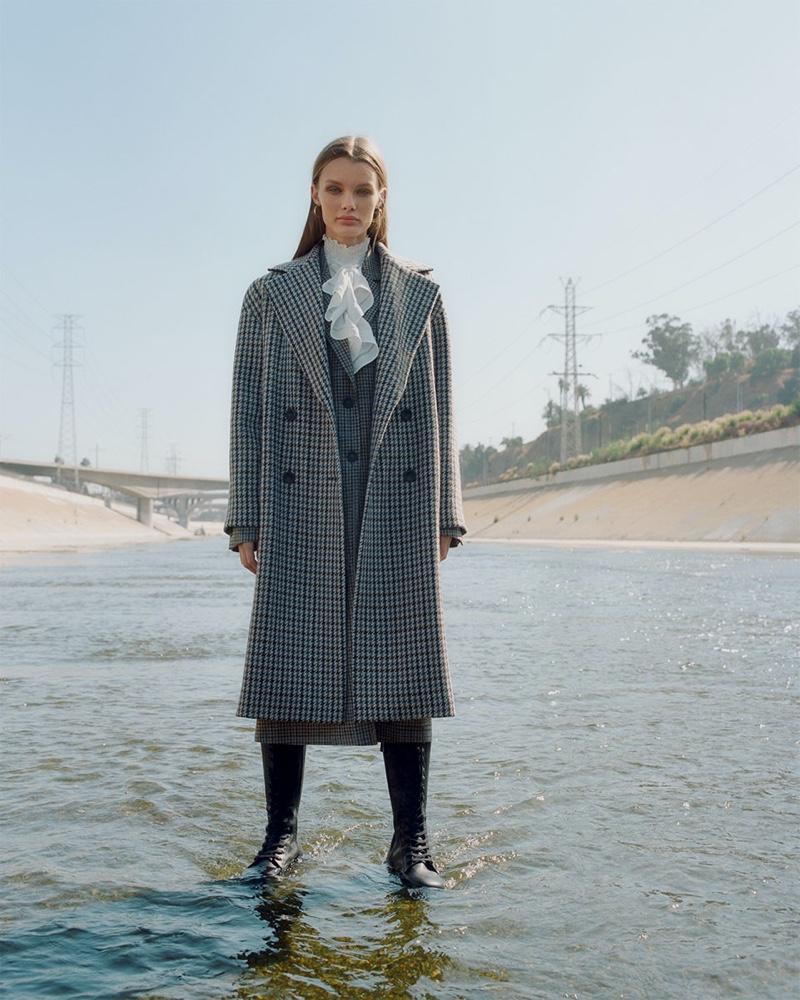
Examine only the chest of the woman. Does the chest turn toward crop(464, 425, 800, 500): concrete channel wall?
no

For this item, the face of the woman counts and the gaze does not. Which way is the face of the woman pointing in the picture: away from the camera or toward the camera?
toward the camera

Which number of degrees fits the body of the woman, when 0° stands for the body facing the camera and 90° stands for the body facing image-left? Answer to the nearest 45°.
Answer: approximately 0°
